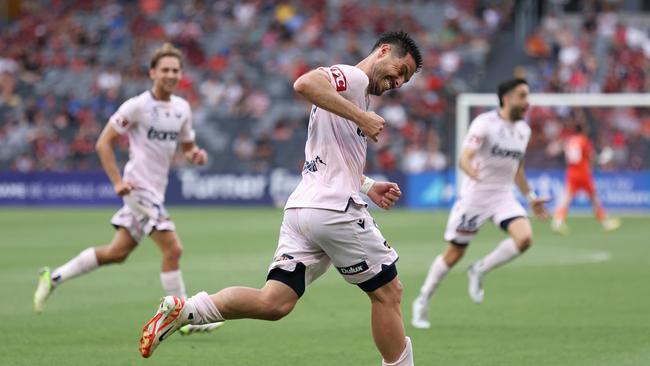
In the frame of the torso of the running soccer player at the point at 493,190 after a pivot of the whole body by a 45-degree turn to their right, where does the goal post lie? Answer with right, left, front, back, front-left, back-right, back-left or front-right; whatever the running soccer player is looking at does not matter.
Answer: back

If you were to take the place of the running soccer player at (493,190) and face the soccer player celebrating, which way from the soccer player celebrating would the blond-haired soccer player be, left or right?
right

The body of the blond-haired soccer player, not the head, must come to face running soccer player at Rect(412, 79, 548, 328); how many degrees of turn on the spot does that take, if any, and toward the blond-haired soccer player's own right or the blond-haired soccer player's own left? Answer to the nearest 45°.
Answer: approximately 45° to the blond-haired soccer player's own left

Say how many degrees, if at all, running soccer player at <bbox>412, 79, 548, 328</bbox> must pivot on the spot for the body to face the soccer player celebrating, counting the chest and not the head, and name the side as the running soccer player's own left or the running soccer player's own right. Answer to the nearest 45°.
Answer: approximately 45° to the running soccer player's own right

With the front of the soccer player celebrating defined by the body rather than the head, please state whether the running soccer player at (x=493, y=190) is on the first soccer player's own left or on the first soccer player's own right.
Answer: on the first soccer player's own left

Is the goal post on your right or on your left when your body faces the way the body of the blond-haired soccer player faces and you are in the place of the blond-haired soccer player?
on your left

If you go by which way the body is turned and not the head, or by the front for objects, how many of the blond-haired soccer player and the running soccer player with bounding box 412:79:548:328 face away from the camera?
0

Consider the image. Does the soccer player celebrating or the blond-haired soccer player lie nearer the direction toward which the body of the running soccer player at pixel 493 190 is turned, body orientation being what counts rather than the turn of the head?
the soccer player celebrating

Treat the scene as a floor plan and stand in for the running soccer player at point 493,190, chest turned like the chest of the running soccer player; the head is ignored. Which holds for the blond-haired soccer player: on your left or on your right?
on your right

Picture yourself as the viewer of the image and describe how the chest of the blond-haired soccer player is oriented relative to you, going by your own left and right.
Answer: facing the viewer and to the right of the viewer
